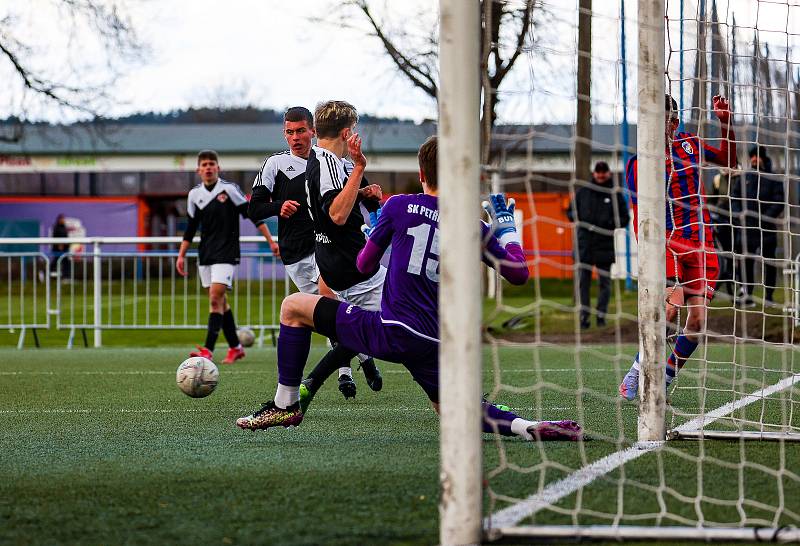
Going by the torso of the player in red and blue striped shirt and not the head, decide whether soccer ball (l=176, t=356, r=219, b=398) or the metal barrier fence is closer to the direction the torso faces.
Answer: the soccer ball

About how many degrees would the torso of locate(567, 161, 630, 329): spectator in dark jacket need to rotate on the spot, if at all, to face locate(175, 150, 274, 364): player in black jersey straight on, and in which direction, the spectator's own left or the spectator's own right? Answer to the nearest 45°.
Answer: approximately 45° to the spectator's own right

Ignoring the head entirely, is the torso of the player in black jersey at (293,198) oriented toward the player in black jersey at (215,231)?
no

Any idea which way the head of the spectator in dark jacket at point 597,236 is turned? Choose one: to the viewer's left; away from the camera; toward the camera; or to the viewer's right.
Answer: toward the camera

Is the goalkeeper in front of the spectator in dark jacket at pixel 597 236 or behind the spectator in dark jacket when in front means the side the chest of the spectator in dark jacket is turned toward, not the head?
in front

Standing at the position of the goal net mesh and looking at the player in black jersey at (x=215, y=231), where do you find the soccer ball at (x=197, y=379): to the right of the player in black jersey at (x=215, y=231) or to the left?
left

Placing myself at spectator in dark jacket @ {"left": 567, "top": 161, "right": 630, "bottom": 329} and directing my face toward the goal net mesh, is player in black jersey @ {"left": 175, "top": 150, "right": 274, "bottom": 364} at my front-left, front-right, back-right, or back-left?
front-right

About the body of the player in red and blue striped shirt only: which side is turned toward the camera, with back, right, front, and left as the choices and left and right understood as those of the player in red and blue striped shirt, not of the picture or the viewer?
front

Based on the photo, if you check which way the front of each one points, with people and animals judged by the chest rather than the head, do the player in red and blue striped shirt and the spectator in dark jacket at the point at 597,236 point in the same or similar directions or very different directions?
same or similar directions

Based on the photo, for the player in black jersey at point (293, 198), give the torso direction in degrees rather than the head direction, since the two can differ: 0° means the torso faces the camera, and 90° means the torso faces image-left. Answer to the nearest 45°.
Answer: approximately 315°

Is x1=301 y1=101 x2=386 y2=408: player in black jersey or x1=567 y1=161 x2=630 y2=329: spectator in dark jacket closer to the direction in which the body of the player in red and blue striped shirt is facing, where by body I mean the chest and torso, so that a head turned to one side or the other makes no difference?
the player in black jersey

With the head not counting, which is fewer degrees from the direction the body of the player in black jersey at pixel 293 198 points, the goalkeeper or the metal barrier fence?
the goalkeeper

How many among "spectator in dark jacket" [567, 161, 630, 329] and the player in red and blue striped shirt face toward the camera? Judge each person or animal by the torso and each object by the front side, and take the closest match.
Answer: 2

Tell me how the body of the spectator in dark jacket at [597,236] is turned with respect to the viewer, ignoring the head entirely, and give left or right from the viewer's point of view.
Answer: facing the viewer
